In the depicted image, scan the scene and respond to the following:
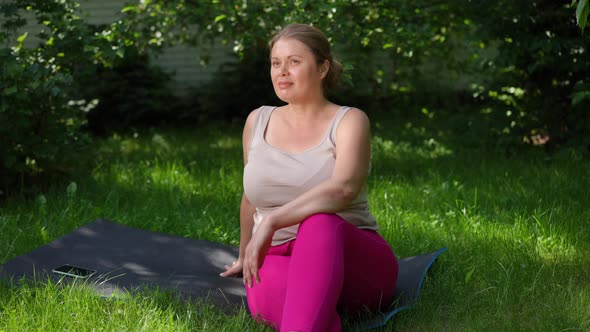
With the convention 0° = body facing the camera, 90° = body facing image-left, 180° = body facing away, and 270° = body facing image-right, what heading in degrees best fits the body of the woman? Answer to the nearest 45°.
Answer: approximately 45°

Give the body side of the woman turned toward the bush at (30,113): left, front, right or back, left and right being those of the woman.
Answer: right

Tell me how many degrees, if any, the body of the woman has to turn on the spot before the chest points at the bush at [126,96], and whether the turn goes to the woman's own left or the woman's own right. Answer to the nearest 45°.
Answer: approximately 135° to the woman's own right
